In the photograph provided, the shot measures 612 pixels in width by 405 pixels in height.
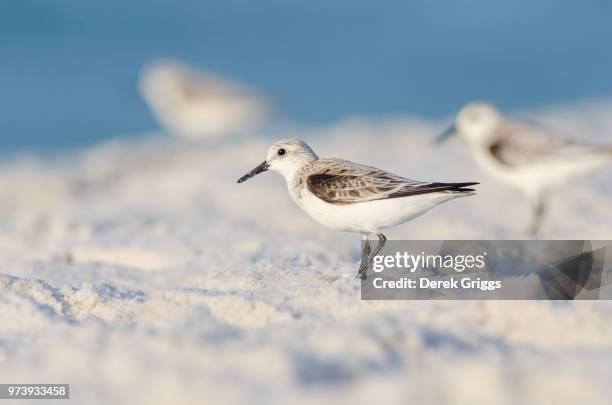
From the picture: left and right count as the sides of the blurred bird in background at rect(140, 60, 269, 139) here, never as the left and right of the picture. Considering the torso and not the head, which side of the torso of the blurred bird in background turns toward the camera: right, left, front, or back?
left

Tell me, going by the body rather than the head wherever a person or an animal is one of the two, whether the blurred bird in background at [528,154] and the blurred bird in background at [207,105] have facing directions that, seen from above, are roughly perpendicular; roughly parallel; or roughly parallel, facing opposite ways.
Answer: roughly parallel

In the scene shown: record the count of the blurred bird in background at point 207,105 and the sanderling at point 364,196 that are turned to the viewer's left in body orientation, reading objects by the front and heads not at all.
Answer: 2

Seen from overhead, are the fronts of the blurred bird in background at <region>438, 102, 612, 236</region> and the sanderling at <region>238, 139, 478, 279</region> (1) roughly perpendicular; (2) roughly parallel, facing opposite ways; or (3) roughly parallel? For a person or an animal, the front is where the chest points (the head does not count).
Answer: roughly parallel

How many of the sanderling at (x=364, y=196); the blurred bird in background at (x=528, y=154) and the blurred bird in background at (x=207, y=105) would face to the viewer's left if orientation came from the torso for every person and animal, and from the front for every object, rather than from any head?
3

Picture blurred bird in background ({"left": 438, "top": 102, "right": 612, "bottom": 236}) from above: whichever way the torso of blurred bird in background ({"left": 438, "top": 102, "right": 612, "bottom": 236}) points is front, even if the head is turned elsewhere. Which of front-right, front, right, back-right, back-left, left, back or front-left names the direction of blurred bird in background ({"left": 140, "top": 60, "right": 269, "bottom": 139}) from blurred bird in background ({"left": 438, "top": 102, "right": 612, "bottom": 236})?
front-right

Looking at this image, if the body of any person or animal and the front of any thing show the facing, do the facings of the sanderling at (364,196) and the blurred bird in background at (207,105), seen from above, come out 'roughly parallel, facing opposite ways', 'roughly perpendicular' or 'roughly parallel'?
roughly parallel

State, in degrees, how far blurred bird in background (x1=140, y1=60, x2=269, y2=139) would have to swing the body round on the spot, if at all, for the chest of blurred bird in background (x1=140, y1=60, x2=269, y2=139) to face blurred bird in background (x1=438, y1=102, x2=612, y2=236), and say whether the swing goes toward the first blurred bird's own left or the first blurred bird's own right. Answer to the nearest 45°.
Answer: approximately 135° to the first blurred bird's own left

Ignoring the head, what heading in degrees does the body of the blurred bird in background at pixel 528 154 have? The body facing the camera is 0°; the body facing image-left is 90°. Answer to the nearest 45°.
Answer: approximately 90°

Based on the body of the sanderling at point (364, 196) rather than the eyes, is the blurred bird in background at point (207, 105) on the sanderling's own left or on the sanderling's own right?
on the sanderling's own right

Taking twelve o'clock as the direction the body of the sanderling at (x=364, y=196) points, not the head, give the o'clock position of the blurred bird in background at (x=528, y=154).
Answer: The blurred bird in background is roughly at 4 o'clock from the sanderling.

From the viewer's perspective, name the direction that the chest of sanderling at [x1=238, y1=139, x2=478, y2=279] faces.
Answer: to the viewer's left
